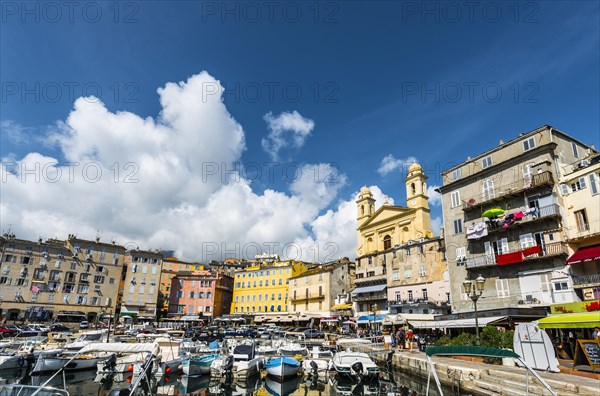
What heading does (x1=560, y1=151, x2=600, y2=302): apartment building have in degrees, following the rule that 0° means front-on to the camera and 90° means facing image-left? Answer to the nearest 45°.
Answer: approximately 45°

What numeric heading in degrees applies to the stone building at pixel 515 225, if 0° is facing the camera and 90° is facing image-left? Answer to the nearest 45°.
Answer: approximately 45°

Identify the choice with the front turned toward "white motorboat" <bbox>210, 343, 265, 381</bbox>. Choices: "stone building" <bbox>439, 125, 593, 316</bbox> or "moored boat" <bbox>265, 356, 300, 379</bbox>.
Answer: the stone building

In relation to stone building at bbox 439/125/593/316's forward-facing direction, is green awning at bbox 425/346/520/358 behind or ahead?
ahead

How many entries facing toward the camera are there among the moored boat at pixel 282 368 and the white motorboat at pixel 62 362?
1

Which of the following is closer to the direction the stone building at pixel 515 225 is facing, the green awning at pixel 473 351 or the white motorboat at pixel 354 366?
the white motorboat

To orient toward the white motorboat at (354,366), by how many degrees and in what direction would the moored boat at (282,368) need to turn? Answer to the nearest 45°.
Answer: approximately 90° to its left

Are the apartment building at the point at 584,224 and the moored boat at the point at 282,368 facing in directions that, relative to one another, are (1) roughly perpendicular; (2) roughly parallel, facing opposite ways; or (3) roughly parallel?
roughly perpendicular
